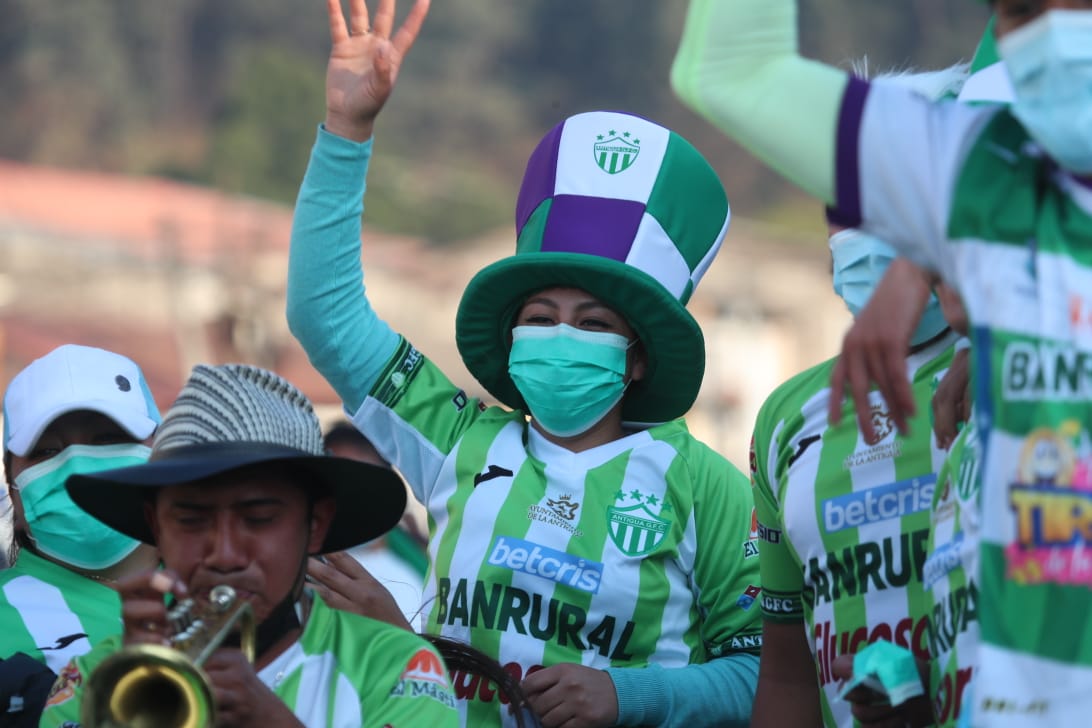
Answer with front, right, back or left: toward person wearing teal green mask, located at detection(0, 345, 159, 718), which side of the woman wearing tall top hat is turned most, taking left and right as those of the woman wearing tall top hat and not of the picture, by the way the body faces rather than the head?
right

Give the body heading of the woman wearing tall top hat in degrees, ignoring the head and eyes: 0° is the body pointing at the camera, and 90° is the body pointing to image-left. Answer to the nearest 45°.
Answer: approximately 0°

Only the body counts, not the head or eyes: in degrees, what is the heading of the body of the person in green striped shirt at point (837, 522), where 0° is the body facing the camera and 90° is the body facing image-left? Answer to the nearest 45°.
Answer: approximately 315°

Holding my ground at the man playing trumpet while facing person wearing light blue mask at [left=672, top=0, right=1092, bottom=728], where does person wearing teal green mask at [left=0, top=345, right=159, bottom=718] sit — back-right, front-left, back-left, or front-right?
back-left
